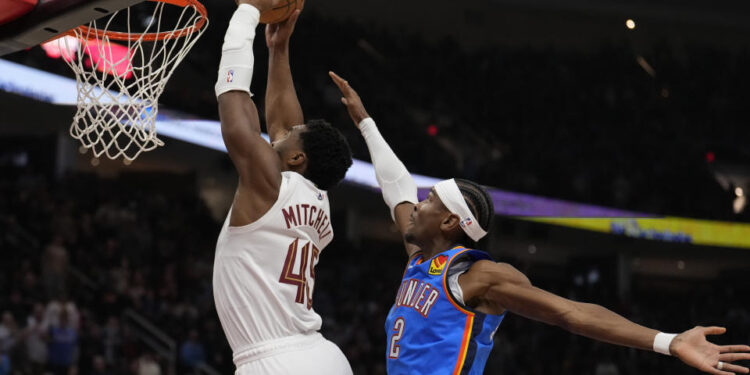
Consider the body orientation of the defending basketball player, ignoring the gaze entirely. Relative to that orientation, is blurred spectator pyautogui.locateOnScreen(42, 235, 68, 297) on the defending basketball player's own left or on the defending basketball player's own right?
on the defending basketball player's own right

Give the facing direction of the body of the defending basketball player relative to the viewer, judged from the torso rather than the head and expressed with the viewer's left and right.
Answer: facing to the left of the viewer

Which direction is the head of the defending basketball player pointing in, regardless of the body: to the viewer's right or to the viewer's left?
to the viewer's left

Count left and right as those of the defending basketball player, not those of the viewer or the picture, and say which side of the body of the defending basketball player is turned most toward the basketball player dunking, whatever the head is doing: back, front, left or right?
front

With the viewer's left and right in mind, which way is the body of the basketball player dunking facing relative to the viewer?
facing away from the viewer and to the left of the viewer

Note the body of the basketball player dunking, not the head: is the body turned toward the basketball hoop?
yes

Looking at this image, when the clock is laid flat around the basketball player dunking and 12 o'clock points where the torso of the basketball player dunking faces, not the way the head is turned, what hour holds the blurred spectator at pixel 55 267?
The blurred spectator is roughly at 1 o'clock from the basketball player dunking.

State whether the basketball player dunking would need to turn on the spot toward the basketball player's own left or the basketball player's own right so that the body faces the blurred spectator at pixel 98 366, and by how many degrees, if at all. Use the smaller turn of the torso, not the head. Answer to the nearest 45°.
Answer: approximately 45° to the basketball player's own right

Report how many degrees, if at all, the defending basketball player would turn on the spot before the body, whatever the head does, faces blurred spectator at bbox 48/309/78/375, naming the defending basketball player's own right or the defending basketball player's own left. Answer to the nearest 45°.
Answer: approximately 45° to the defending basketball player's own right

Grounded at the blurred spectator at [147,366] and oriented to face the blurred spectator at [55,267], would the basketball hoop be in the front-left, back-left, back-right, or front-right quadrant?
back-left

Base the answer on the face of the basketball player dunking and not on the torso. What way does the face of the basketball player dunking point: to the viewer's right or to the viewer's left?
to the viewer's left

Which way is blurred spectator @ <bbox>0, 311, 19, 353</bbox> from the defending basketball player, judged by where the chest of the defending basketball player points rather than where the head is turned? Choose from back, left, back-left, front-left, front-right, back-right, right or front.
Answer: front-right

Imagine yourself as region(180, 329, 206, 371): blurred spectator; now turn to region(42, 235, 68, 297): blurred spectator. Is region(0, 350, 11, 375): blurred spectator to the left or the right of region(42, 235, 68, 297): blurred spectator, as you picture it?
left

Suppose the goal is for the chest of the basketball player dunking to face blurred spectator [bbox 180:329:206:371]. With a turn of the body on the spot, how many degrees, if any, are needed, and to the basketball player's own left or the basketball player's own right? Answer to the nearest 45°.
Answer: approximately 45° to the basketball player's own right
